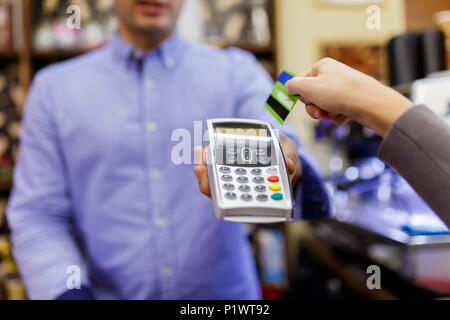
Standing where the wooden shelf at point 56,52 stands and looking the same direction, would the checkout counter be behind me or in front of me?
in front

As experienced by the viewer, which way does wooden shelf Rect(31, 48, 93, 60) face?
facing the viewer
